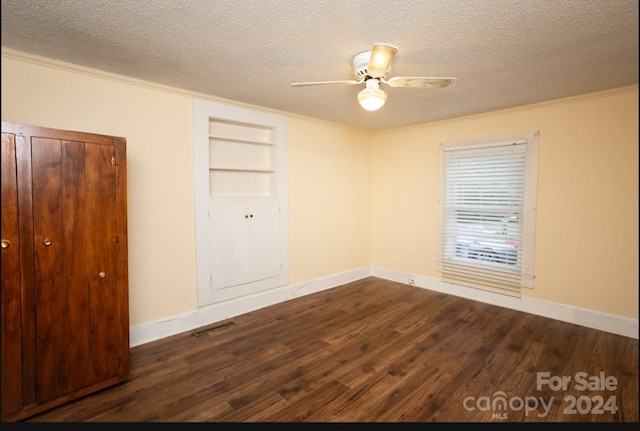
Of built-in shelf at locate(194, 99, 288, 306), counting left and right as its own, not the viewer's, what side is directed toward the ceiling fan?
front

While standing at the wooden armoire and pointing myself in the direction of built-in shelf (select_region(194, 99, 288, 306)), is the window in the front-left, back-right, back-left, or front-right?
front-right

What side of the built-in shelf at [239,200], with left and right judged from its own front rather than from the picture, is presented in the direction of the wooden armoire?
right

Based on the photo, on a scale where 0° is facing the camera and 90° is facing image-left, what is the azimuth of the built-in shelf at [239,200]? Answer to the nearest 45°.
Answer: approximately 315°

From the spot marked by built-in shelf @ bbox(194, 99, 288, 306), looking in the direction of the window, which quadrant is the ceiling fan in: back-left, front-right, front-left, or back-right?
front-right

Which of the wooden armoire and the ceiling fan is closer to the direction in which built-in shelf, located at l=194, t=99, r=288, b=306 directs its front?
the ceiling fan

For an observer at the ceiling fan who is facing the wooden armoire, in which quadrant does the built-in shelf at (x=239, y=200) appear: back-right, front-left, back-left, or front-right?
front-right

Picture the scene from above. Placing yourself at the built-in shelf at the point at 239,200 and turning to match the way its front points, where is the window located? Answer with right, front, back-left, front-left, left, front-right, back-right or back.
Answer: front-left
